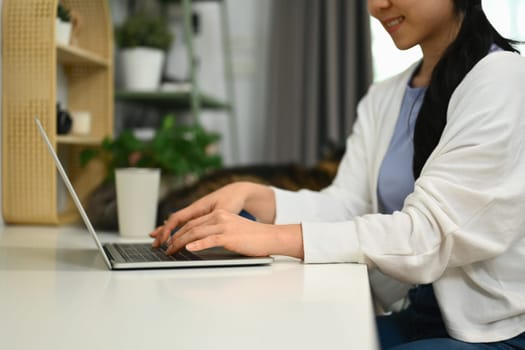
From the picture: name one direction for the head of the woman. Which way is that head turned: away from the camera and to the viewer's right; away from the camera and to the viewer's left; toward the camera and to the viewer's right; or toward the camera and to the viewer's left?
toward the camera and to the viewer's left

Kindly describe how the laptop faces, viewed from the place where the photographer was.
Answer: facing to the right of the viewer

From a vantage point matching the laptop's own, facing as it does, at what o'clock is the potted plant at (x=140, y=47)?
The potted plant is roughly at 9 o'clock from the laptop.

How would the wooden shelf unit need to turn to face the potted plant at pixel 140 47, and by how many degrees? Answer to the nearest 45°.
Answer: approximately 135° to its left

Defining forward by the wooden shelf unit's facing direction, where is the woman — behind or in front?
in front

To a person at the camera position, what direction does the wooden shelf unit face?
facing the viewer and to the right of the viewer

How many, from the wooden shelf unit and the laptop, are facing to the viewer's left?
0

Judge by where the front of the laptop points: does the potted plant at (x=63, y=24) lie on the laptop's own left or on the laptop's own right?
on the laptop's own left
